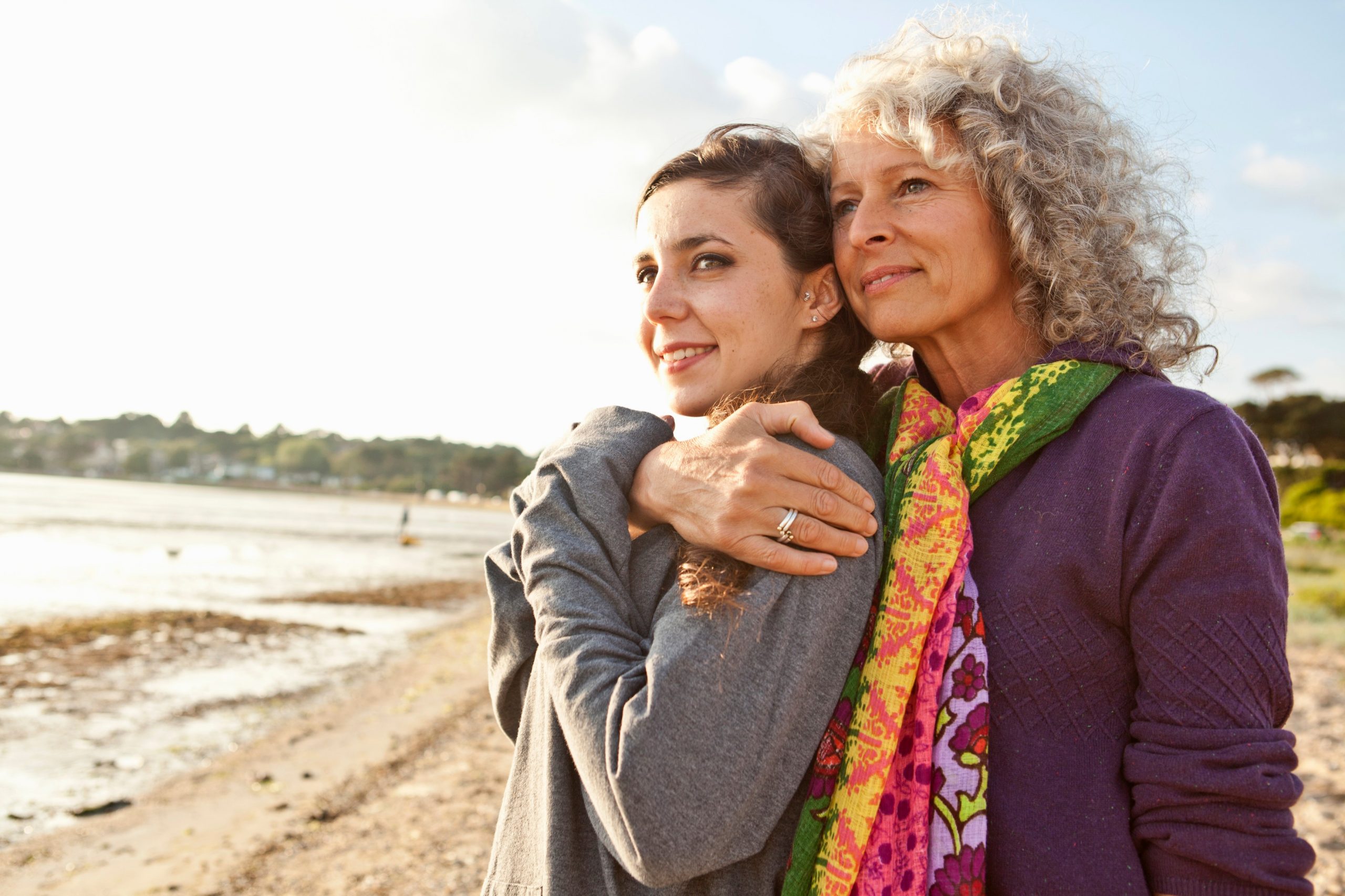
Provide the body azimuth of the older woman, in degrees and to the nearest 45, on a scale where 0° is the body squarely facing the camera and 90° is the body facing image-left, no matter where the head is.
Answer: approximately 45°

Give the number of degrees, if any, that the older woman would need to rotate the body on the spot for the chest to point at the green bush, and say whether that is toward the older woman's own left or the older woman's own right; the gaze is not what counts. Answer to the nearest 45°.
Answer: approximately 135° to the older woman's own right

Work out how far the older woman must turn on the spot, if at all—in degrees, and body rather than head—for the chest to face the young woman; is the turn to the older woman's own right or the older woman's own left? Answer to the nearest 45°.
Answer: approximately 45° to the older woman's own right

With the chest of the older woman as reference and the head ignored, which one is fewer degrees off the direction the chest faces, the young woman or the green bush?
the young woman
